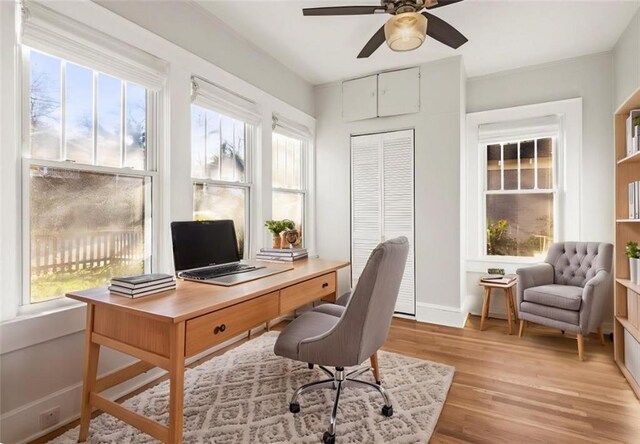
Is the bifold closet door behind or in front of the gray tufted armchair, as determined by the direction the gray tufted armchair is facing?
in front

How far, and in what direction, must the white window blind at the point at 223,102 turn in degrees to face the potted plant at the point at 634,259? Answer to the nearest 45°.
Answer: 0° — it already faces it

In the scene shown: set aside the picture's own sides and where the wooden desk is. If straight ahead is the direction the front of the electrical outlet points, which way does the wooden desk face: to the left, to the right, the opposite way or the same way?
the same way

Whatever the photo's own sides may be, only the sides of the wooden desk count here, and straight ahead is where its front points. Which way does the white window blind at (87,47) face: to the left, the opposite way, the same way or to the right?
the same way

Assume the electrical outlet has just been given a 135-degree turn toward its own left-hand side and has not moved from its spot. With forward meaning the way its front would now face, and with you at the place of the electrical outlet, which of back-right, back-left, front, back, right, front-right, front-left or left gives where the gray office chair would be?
back-right

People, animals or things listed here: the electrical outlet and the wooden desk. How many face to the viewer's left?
0

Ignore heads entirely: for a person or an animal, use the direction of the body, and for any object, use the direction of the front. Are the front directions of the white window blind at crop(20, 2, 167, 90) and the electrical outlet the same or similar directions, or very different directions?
same or similar directions

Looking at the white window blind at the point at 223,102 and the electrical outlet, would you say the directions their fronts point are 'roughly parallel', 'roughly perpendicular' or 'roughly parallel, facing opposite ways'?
roughly parallel

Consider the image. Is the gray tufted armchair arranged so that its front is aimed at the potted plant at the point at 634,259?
no

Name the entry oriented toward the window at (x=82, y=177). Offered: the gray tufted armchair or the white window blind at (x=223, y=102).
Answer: the gray tufted armchair

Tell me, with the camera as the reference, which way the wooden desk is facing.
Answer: facing the viewer and to the right of the viewer

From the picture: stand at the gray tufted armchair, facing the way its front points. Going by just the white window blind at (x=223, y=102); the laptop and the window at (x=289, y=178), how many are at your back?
0

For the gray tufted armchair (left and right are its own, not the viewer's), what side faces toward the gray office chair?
front

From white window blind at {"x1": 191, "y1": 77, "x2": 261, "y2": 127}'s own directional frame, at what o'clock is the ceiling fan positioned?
The ceiling fan is roughly at 12 o'clock from the white window blind.

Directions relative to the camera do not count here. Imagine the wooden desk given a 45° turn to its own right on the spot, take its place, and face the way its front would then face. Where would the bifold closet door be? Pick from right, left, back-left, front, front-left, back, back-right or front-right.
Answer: back-left

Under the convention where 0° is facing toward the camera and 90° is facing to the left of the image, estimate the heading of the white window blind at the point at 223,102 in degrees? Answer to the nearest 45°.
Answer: approximately 315°

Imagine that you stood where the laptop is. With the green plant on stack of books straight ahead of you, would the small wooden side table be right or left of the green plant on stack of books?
right

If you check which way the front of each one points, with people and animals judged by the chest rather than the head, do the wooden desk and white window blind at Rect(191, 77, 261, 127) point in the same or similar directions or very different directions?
same or similar directions
